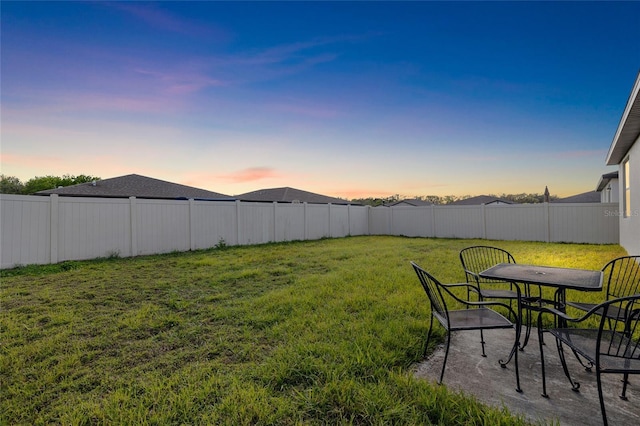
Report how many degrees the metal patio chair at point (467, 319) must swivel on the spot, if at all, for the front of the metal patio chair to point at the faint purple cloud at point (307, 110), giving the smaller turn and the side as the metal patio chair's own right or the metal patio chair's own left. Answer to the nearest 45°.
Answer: approximately 135° to the metal patio chair's own left

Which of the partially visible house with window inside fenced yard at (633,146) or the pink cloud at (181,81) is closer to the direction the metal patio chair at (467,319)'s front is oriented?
the partially visible house with window inside fenced yard

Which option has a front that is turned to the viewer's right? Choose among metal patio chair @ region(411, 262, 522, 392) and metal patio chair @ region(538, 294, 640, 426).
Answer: metal patio chair @ region(411, 262, 522, 392)

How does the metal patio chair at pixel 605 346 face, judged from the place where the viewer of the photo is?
facing away from the viewer and to the left of the viewer

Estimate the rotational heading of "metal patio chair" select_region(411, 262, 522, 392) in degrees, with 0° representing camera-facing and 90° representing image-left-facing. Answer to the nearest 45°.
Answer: approximately 270°

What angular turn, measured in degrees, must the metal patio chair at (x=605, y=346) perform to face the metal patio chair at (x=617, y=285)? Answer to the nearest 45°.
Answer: approximately 45° to its right

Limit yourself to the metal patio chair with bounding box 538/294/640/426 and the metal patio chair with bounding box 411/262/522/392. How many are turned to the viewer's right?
1

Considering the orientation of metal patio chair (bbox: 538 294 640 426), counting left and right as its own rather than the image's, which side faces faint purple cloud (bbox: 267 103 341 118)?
front
